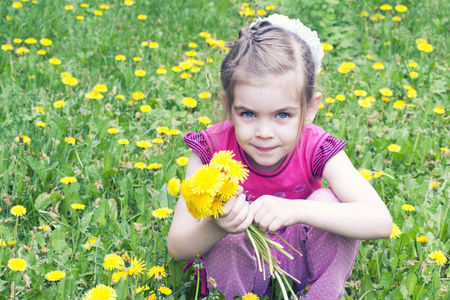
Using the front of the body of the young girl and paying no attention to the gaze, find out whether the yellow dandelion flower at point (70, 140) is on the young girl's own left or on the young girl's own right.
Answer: on the young girl's own right

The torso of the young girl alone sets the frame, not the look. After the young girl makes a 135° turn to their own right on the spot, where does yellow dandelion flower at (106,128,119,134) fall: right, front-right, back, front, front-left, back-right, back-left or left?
front

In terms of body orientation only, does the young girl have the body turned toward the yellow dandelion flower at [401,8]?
no

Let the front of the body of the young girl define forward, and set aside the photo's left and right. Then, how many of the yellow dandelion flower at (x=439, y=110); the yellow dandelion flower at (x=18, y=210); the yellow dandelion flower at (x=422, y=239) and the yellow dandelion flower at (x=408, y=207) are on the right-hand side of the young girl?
1

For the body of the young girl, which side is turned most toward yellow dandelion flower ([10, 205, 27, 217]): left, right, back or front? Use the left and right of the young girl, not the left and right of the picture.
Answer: right

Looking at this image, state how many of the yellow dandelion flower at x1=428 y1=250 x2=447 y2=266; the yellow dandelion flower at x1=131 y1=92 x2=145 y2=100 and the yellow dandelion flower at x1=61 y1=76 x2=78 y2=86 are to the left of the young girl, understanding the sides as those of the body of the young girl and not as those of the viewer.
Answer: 1

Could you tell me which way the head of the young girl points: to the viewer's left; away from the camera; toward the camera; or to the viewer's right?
toward the camera

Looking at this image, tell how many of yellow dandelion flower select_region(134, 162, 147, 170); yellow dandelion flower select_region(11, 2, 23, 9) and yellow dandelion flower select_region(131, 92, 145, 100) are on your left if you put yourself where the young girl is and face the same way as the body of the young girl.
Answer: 0

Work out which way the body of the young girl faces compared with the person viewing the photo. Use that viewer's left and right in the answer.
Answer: facing the viewer

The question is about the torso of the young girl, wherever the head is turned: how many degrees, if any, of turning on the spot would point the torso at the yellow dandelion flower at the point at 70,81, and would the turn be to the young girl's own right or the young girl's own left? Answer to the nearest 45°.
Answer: approximately 135° to the young girl's own right

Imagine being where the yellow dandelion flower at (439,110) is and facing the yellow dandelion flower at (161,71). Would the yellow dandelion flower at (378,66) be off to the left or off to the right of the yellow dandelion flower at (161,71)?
right

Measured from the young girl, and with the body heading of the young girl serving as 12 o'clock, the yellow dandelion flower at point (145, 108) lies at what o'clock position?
The yellow dandelion flower is roughly at 5 o'clock from the young girl.

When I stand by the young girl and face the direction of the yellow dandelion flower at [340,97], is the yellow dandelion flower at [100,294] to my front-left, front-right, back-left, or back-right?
back-left

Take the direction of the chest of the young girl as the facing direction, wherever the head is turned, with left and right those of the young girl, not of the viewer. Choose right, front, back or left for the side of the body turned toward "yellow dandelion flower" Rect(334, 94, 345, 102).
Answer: back

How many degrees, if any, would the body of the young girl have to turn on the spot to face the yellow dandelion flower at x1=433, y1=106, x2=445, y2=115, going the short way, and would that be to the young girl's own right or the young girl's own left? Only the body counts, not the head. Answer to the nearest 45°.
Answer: approximately 135° to the young girl's own left

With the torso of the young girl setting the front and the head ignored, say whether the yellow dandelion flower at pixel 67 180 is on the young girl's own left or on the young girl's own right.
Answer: on the young girl's own right
